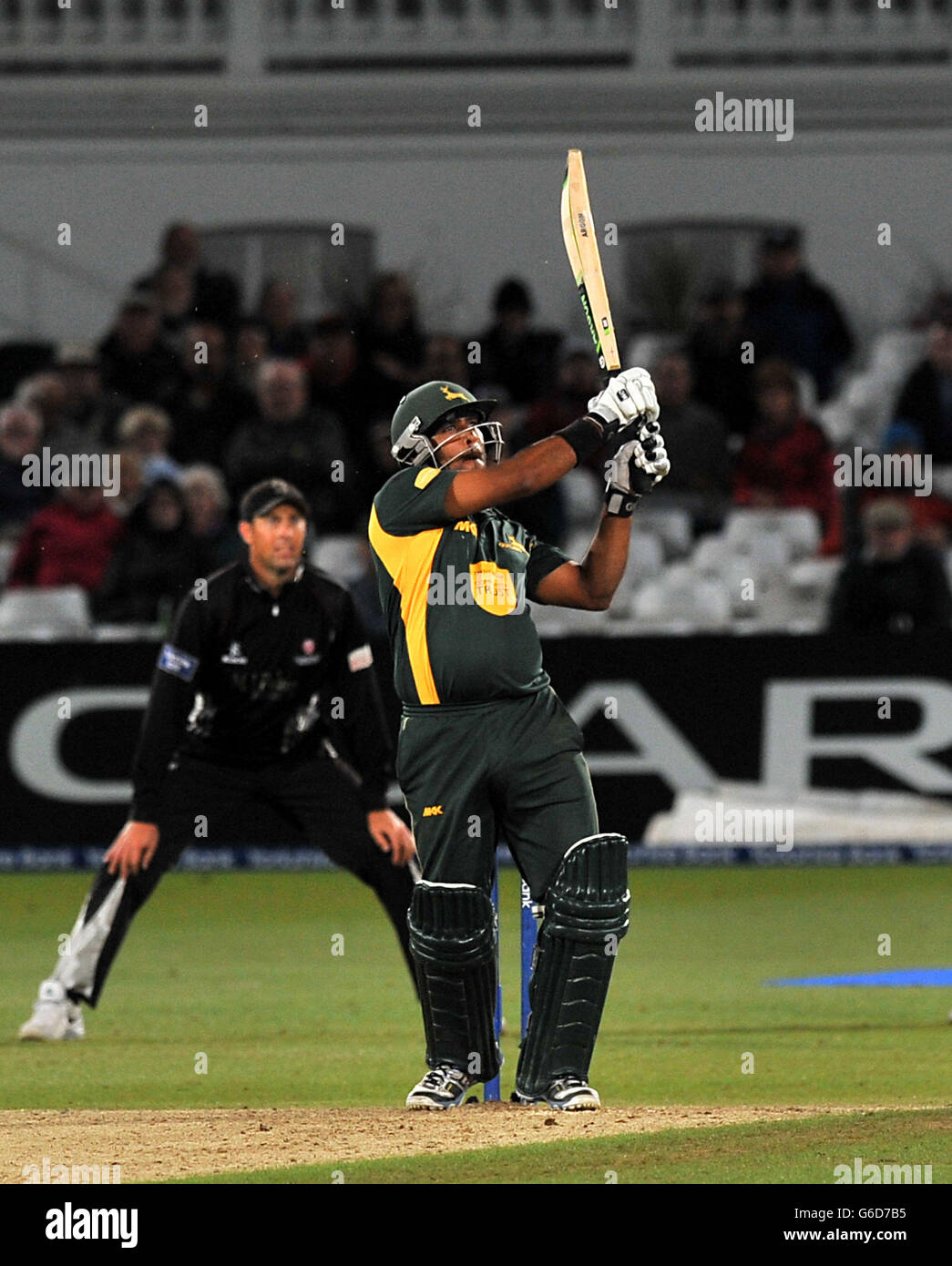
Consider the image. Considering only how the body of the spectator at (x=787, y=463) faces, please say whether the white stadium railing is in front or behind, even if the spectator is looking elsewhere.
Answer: behind

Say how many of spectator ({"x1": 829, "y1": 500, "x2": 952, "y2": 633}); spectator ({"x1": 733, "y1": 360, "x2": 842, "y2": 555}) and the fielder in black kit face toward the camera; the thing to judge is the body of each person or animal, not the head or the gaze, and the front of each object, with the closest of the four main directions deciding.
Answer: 3

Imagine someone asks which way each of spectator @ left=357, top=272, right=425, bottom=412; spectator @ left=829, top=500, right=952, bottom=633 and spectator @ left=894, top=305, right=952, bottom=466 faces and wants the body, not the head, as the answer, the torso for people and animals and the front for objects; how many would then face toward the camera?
3

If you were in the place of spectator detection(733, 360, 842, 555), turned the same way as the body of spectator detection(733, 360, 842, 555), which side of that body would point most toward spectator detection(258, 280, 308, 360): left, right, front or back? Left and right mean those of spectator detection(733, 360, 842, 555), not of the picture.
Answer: right

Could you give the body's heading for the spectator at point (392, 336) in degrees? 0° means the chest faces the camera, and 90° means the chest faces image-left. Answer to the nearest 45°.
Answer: approximately 0°

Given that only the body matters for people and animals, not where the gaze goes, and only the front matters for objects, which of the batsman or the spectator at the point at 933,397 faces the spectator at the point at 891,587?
the spectator at the point at 933,397

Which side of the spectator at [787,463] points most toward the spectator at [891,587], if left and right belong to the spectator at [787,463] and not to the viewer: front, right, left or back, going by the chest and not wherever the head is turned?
front

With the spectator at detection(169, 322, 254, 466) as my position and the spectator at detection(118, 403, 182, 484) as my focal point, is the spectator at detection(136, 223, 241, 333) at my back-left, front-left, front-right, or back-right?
back-right

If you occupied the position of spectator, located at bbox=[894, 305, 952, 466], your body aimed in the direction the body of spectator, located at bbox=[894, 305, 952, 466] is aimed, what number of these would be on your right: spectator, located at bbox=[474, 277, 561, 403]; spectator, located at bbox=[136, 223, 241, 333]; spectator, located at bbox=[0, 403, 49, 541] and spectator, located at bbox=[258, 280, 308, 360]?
4

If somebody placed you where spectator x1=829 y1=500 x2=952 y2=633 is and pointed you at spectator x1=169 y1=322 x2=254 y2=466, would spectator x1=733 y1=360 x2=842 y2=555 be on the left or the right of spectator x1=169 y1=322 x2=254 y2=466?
right

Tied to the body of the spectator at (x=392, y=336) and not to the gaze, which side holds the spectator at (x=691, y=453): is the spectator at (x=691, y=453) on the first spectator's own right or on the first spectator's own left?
on the first spectator's own left
